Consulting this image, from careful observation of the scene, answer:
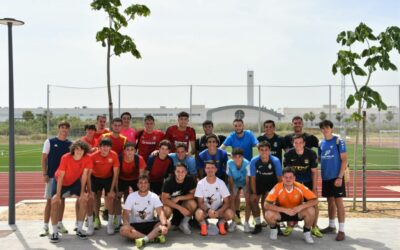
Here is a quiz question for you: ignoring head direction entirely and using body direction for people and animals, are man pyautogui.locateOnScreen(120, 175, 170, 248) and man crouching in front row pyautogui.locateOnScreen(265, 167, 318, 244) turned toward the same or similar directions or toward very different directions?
same or similar directions

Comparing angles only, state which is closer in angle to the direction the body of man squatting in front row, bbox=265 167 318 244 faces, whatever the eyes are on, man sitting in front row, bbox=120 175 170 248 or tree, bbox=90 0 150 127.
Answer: the man sitting in front row

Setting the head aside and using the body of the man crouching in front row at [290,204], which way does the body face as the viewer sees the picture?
toward the camera

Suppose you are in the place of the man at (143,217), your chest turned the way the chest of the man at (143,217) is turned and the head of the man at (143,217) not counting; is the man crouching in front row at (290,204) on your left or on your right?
on your left

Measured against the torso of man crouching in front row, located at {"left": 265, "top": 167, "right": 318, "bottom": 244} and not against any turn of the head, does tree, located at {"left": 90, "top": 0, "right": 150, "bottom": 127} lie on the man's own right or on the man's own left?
on the man's own right

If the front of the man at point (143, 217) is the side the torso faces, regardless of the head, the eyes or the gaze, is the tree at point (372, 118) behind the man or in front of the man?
behind

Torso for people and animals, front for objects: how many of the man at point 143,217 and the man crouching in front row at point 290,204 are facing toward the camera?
2

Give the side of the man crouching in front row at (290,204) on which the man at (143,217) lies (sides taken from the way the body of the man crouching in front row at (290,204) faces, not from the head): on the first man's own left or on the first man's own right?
on the first man's own right

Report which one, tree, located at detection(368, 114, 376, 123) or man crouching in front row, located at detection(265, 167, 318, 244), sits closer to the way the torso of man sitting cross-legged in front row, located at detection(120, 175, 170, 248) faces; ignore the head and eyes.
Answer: the man crouching in front row

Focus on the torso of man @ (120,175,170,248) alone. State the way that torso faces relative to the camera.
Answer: toward the camera

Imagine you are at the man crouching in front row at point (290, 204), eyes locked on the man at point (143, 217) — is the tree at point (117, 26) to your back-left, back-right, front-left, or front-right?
front-right
